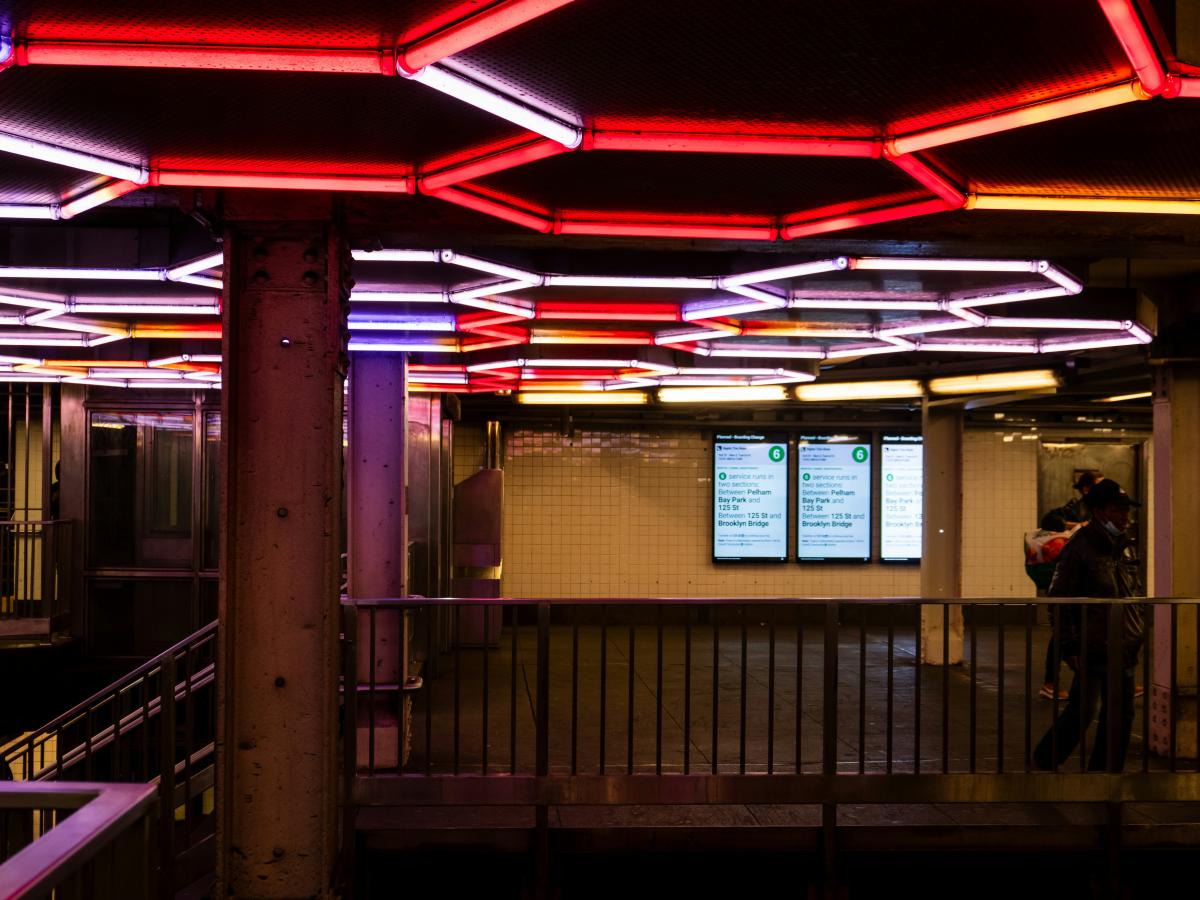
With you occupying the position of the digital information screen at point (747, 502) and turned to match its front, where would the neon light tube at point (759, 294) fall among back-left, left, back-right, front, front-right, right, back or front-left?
front

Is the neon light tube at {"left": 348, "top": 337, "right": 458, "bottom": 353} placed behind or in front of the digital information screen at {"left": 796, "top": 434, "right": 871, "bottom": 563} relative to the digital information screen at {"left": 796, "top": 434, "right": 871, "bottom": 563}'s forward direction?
in front

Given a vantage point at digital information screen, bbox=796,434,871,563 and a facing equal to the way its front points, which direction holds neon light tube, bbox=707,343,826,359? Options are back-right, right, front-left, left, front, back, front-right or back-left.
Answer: front

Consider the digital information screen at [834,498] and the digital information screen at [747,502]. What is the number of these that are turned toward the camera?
2

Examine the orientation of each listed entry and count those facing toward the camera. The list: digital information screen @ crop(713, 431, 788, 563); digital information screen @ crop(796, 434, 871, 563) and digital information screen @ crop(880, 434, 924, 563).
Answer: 3

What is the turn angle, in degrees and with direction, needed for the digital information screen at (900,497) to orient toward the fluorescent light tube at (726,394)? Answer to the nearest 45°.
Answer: approximately 45° to its right

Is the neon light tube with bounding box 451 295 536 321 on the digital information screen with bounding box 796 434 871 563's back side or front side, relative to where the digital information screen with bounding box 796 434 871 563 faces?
on the front side

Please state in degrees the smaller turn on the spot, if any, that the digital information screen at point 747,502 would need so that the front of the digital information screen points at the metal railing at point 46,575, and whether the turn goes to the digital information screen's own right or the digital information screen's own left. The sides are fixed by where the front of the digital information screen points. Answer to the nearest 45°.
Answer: approximately 45° to the digital information screen's own right

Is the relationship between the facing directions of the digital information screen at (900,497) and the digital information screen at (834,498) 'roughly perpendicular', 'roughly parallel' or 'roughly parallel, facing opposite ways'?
roughly parallel

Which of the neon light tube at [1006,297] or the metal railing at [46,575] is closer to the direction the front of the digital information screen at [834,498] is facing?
the neon light tube

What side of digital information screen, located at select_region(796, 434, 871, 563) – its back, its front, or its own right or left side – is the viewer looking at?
front

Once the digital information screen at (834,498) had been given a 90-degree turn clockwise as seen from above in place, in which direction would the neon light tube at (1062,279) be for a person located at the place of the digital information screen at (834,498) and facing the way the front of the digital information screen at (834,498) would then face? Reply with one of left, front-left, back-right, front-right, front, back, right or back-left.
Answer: left

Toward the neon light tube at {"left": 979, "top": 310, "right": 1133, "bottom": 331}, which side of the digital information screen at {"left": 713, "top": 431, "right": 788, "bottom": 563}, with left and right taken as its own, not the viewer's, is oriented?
front

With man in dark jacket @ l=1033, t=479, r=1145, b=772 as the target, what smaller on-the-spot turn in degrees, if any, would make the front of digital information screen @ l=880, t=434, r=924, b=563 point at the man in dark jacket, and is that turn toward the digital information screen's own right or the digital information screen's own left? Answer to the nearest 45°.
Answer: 0° — it already faces them

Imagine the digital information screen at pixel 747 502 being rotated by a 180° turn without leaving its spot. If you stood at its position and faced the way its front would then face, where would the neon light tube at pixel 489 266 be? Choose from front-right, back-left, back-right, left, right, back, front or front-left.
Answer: back

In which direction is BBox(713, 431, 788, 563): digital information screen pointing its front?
toward the camera

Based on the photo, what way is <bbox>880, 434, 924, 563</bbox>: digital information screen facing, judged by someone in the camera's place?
facing the viewer
